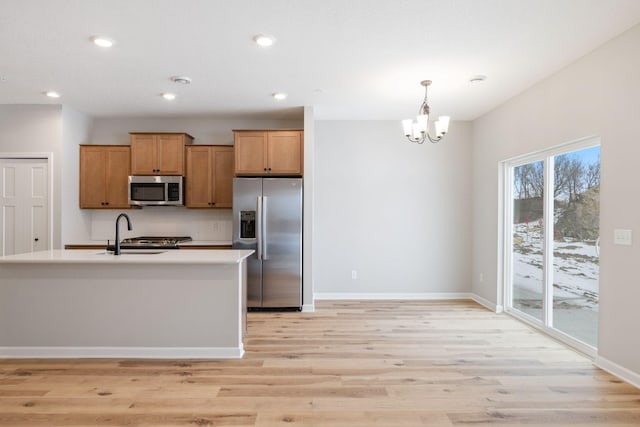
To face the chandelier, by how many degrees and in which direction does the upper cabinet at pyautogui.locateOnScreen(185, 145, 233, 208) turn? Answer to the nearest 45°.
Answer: approximately 45° to its left

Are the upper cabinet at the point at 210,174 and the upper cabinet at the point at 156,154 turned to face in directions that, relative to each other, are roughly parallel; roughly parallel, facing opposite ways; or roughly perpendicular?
roughly parallel

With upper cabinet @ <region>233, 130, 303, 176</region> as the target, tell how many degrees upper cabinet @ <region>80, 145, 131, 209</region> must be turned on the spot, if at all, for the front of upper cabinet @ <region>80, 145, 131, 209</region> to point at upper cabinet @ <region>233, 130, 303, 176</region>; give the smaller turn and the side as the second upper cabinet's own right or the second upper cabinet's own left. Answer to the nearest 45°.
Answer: approximately 45° to the second upper cabinet's own left

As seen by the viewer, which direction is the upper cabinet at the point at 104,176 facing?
toward the camera

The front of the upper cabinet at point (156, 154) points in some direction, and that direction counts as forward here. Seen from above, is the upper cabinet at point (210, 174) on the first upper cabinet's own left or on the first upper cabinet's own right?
on the first upper cabinet's own left

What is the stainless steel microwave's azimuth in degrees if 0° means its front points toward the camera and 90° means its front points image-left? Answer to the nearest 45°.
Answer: approximately 0°

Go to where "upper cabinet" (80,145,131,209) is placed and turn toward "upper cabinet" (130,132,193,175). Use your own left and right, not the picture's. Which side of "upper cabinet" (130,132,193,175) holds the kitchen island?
right

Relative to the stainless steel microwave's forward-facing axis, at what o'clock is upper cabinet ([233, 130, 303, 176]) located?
The upper cabinet is roughly at 10 o'clock from the stainless steel microwave.

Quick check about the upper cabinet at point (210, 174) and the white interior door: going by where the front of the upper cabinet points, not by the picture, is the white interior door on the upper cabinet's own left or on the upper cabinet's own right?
on the upper cabinet's own right

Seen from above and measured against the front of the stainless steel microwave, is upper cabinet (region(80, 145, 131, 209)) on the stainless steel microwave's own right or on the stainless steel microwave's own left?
on the stainless steel microwave's own right

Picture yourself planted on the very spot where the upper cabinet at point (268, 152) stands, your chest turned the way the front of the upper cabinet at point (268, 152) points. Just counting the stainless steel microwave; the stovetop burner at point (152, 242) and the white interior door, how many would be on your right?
3

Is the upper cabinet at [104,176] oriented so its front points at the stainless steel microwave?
no

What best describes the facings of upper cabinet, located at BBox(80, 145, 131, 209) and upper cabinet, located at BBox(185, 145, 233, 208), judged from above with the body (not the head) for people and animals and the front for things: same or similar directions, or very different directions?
same or similar directions

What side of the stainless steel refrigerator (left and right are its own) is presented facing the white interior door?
right

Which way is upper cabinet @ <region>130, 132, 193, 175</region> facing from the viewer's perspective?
toward the camera

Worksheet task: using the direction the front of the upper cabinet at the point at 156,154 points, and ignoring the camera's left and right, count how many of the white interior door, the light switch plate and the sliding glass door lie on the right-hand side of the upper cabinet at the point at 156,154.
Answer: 1

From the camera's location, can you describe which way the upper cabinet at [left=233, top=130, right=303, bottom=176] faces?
facing the viewer
